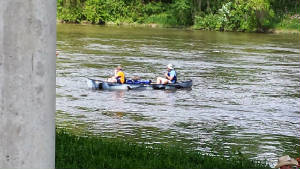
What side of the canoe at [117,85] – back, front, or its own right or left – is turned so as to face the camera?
left

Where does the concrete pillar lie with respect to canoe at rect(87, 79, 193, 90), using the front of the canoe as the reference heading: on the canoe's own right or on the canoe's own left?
on the canoe's own left
